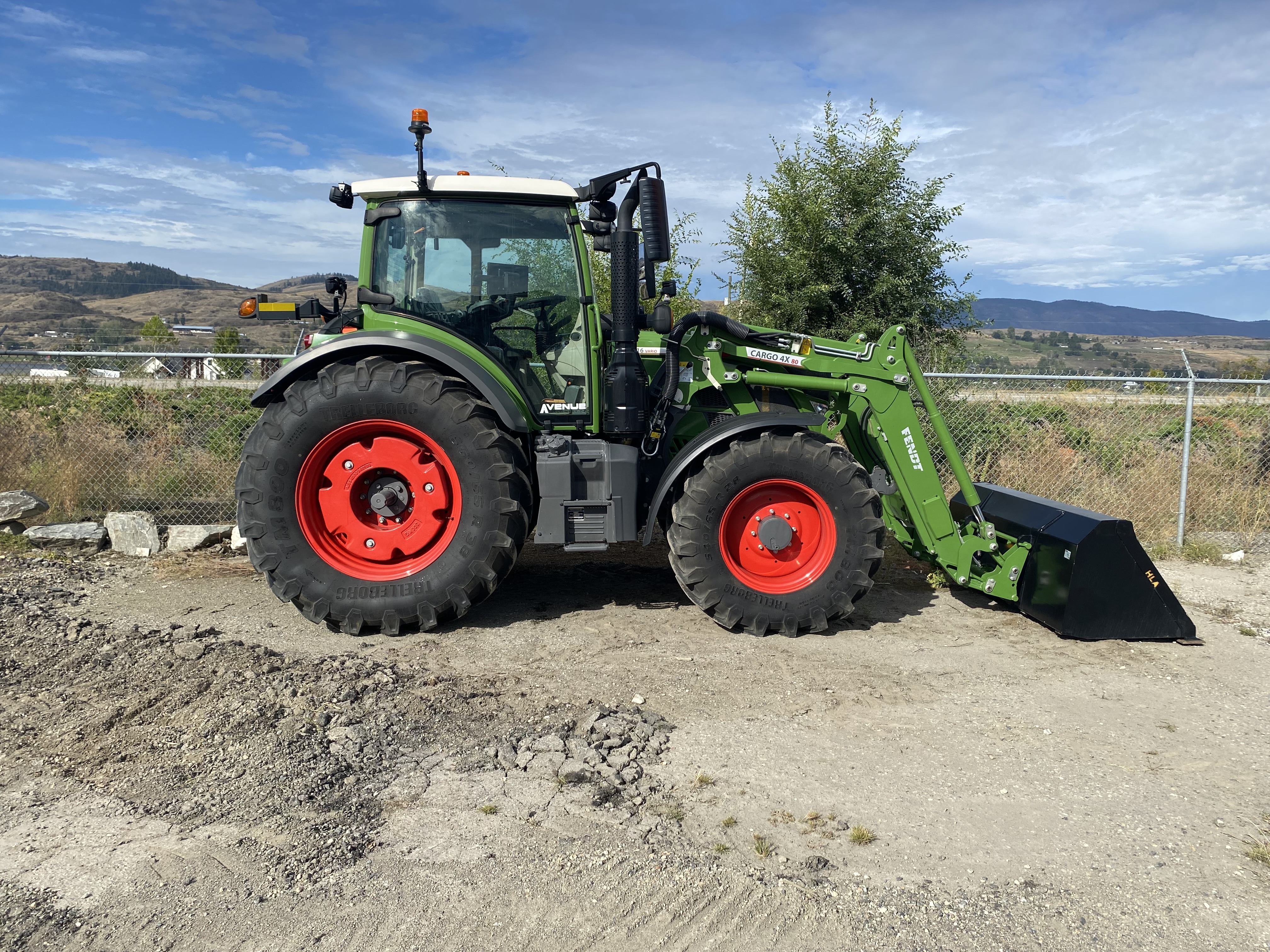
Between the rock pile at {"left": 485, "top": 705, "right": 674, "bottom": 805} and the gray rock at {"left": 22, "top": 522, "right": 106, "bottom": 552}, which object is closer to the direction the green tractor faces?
the rock pile

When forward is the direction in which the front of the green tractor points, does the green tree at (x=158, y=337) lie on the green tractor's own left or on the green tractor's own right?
on the green tractor's own left

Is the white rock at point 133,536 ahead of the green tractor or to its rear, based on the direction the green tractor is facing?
to the rear

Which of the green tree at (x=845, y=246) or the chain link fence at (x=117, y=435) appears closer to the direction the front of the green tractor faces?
the green tree

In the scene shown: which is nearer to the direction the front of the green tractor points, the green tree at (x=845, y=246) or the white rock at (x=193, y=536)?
the green tree

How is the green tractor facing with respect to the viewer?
to the viewer's right

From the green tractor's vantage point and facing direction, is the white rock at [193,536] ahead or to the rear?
to the rear

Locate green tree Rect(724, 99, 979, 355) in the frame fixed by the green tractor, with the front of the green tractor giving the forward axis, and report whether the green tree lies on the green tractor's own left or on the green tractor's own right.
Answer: on the green tractor's own left
